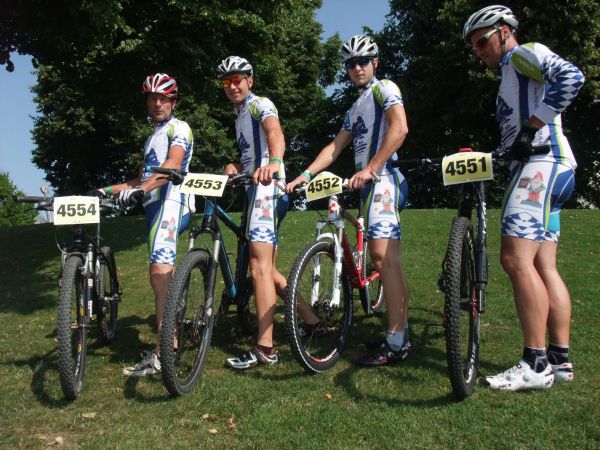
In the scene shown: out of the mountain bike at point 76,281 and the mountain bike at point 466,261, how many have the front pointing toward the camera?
2

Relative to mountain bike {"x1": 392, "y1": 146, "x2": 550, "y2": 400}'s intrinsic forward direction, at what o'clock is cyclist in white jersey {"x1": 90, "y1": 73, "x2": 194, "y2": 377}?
The cyclist in white jersey is roughly at 3 o'clock from the mountain bike.

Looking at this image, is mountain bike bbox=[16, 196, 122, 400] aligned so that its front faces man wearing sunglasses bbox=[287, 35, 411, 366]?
no

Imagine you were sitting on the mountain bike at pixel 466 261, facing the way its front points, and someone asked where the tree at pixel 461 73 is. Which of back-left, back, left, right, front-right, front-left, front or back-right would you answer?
back

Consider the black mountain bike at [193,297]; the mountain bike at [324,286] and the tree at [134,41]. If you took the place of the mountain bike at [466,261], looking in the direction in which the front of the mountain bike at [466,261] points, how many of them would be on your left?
0

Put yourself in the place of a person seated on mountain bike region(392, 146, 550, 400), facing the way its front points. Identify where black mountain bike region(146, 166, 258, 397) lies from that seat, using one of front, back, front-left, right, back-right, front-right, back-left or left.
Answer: right

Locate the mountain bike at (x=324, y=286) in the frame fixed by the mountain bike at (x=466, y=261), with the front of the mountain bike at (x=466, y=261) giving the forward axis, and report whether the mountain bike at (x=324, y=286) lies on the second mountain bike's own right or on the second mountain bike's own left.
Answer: on the second mountain bike's own right

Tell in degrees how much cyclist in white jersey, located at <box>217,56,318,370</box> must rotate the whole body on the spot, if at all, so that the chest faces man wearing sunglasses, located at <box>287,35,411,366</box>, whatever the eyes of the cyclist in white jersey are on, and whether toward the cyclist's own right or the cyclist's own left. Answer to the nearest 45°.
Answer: approximately 135° to the cyclist's own left

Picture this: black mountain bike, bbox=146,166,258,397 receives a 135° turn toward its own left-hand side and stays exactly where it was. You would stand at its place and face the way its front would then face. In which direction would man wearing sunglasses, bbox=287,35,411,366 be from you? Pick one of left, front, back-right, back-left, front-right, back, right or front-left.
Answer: front

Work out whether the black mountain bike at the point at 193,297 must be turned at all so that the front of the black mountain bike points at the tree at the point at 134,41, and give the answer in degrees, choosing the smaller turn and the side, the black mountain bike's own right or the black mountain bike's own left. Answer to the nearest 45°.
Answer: approximately 135° to the black mountain bike's own right

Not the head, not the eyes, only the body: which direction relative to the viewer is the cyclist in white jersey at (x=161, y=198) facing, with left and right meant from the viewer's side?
facing the viewer and to the left of the viewer

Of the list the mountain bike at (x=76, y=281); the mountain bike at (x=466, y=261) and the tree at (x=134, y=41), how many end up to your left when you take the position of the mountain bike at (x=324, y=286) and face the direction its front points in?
1

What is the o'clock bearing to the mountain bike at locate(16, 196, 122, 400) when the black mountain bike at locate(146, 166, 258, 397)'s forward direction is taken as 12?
The mountain bike is roughly at 2 o'clock from the black mountain bike.

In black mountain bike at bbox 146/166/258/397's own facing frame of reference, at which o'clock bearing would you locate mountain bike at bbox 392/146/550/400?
The mountain bike is roughly at 8 o'clock from the black mountain bike.

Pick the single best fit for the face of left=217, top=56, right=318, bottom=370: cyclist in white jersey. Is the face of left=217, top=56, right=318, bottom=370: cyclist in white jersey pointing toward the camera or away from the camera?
toward the camera

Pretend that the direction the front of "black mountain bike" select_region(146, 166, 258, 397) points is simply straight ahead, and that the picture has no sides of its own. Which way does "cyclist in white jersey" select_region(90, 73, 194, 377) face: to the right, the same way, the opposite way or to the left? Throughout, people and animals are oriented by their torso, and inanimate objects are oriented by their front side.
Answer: the same way

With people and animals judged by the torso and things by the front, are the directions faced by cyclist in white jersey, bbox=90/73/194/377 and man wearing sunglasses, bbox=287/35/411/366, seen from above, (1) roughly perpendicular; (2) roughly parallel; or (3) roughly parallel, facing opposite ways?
roughly parallel

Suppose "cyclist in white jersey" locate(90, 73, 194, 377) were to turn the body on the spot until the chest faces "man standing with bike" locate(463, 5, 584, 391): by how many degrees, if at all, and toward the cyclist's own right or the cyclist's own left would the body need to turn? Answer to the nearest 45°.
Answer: approximately 90° to the cyclist's own left

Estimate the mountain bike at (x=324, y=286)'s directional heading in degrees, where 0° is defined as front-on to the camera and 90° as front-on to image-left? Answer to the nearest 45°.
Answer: approximately 45°

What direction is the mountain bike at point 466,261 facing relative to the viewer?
toward the camera

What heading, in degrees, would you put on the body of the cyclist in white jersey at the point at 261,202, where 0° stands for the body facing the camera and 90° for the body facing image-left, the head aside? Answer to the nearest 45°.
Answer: approximately 45°

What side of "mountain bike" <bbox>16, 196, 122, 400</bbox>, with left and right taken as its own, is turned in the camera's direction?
front

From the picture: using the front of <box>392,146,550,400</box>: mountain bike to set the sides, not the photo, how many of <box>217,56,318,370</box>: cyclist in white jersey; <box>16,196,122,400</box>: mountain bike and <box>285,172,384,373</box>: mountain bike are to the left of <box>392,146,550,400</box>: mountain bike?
0

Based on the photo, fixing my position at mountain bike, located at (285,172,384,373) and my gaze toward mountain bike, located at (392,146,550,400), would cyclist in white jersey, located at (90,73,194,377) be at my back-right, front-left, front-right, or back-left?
back-right
